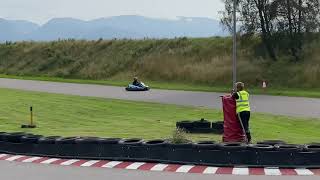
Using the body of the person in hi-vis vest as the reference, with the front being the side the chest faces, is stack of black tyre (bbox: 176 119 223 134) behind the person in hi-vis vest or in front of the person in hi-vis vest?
in front

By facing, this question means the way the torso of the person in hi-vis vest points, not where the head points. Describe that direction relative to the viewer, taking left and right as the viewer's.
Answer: facing away from the viewer and to the left of the viewer

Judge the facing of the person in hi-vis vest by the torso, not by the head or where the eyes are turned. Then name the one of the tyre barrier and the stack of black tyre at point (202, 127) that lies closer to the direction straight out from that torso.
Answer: the stack of black tyre
